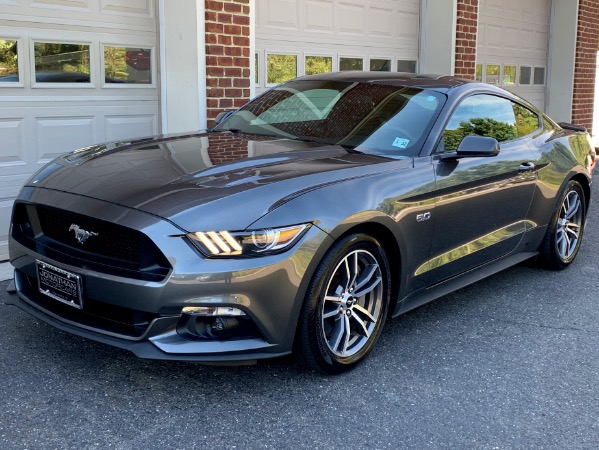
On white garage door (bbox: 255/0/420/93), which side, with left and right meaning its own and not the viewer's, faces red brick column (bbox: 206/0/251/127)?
right

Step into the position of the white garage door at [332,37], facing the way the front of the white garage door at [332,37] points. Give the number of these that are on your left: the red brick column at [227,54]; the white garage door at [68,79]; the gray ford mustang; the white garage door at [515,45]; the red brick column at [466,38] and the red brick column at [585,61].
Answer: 3

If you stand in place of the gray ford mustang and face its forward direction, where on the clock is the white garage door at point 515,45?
The white garage door is roughly at 5 o'clock from the gray ford mustang.

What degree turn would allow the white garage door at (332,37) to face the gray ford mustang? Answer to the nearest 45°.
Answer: approximately 45° to its right

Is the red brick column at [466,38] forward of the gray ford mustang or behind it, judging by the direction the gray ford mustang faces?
behind

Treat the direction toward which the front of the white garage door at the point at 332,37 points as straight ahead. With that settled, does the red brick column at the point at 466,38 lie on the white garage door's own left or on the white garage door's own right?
on the white garage door's own left

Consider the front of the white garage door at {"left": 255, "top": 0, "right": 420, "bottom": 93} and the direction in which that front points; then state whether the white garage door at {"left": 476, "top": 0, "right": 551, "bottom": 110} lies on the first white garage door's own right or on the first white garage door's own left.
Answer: on the first white garage door's own left

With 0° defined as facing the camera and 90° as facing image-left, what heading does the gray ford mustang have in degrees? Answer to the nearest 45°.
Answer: approximately 45°

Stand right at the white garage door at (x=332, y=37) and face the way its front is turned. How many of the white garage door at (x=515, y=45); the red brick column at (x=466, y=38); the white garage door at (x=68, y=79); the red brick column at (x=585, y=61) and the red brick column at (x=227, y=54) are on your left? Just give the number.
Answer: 3

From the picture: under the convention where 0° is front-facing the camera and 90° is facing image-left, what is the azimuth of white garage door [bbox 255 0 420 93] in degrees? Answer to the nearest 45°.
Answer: approximately 315°
